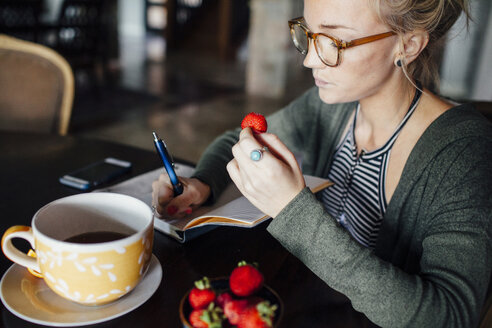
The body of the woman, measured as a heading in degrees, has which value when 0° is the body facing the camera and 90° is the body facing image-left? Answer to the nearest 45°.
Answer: approximately 45°

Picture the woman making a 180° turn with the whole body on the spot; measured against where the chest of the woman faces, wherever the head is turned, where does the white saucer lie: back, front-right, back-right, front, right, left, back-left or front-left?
back
